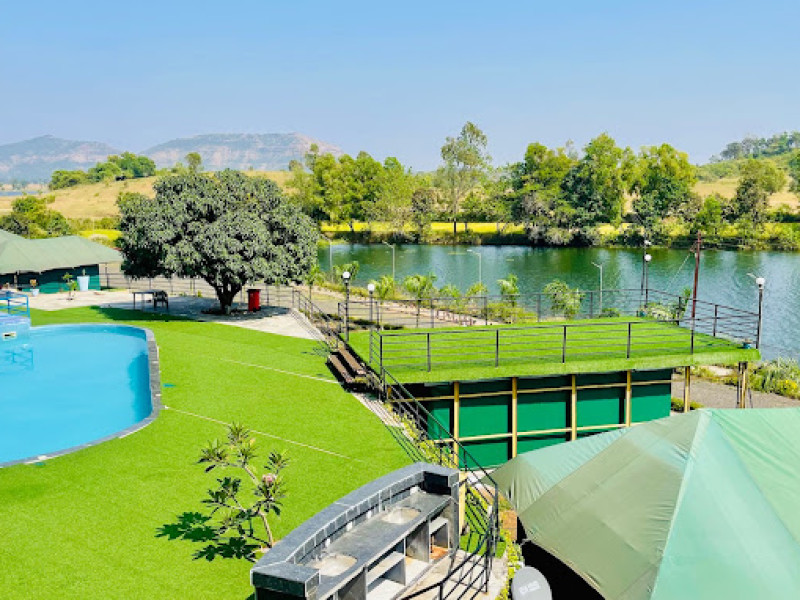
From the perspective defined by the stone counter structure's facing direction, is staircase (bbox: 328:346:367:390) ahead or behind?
behind

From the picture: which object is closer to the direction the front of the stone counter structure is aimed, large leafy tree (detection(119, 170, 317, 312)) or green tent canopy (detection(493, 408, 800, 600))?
the green tent canopy

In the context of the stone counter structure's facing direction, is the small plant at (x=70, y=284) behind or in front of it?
behind

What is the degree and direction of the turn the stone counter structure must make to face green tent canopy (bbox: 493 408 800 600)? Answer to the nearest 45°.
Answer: approximately 45° to its left

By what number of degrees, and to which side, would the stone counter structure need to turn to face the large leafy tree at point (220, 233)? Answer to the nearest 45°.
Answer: approximately 135° to its left

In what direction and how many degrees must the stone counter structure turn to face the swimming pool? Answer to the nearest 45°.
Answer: approximately 180°

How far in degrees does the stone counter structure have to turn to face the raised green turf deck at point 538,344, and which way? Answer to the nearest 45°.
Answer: approximately 90° to its left

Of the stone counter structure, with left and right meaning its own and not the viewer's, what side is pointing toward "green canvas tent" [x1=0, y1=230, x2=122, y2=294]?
back

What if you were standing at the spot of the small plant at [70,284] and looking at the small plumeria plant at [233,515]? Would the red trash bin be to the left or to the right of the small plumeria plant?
left

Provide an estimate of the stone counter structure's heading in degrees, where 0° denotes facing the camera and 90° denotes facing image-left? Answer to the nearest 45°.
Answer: approximately 315°

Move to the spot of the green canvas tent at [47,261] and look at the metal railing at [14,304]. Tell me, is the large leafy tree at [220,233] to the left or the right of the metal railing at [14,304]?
left

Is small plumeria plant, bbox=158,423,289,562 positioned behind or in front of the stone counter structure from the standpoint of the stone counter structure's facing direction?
behind
